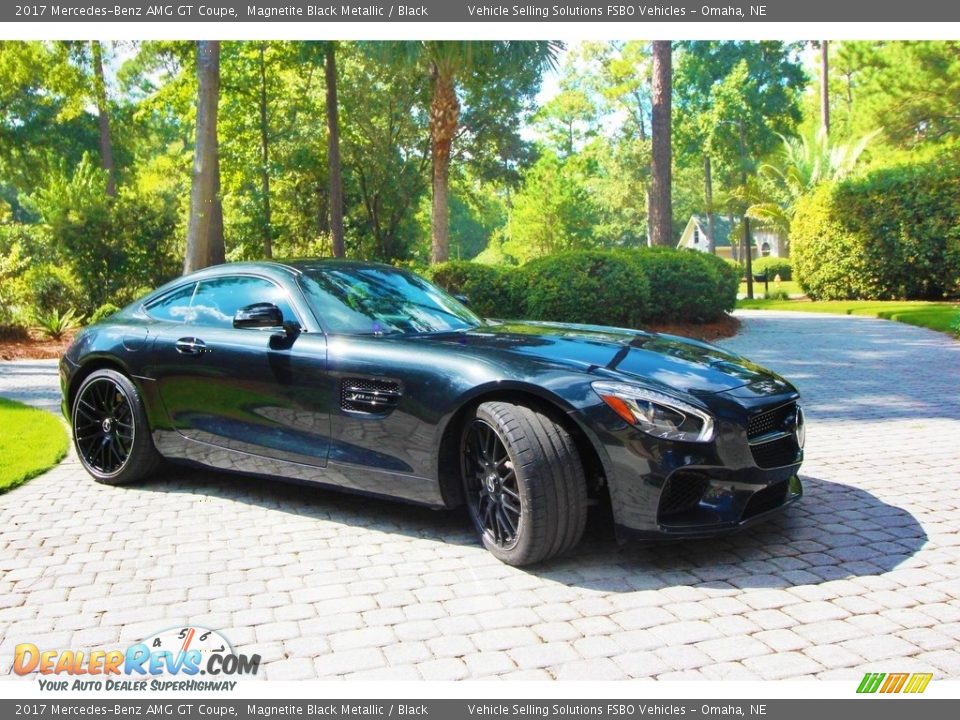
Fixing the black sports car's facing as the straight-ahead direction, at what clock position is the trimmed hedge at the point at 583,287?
The trimmed hedge is roughly at 8 o'clock from the black sports car.

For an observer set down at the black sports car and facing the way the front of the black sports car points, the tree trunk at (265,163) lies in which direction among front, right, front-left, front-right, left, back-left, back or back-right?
back-left

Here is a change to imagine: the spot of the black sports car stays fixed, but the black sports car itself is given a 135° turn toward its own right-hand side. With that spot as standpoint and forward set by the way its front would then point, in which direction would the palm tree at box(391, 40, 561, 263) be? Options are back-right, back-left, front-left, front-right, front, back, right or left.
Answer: right

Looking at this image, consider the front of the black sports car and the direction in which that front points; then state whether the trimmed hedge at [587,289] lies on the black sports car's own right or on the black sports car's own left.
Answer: on the black sports car's own left

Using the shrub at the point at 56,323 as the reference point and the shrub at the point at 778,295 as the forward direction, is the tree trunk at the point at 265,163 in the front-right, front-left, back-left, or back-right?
front-left

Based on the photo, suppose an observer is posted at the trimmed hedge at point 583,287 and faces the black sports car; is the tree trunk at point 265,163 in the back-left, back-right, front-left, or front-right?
back-right

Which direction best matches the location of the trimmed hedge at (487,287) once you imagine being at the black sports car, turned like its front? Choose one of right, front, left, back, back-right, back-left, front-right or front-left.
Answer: back-left

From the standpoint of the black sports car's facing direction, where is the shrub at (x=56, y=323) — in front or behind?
behind

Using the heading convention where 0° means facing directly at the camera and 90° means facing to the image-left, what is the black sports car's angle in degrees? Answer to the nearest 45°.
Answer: approximately 315°
